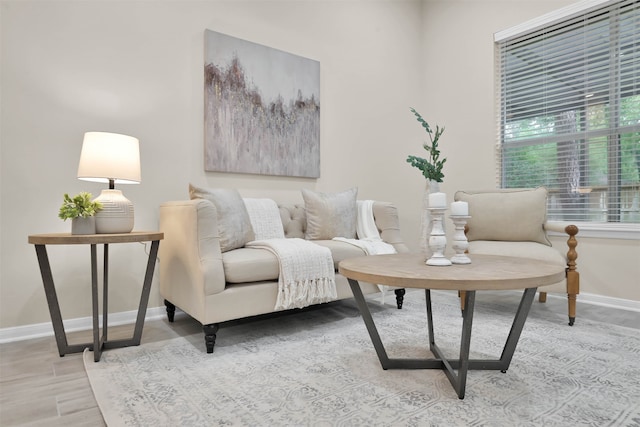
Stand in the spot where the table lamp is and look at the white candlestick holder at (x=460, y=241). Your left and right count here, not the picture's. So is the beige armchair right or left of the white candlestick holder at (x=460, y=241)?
left

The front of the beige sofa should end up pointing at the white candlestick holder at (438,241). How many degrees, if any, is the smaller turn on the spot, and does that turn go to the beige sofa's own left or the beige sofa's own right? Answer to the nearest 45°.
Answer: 0° — it already faces it

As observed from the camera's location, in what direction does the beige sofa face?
facing the viewer and to the right of the viewer

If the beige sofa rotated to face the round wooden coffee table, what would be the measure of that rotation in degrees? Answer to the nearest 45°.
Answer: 0° — it already faces it

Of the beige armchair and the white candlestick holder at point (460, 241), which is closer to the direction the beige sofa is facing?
the white candlestick holder
